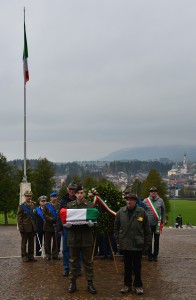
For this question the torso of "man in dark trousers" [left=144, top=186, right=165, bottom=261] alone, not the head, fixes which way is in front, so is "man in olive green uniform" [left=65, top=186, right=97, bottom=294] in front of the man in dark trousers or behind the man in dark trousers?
in front

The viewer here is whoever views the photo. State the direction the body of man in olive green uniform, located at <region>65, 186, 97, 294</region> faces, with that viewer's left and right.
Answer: facing the viewer

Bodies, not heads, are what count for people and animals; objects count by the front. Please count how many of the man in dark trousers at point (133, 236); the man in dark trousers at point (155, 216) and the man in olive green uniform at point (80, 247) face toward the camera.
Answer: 3

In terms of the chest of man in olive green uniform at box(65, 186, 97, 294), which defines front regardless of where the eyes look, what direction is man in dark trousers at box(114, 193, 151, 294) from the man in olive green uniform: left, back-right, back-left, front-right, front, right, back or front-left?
left

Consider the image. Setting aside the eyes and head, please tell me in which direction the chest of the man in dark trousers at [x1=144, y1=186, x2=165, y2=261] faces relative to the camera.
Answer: toward the camera

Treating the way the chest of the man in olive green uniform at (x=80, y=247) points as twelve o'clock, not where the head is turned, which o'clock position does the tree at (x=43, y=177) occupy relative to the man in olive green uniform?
The tree is roughly at 6 o'clock from the man in olive green uniform.

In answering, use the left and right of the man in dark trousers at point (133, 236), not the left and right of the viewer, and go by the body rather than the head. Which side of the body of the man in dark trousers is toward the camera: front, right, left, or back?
front

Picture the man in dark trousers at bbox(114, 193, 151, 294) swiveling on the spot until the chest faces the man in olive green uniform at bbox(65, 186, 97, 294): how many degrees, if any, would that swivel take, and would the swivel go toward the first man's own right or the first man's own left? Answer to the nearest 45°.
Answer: approximately 90° to the first man's own right

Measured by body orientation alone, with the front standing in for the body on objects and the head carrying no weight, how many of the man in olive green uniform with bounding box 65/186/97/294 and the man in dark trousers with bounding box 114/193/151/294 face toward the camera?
2
